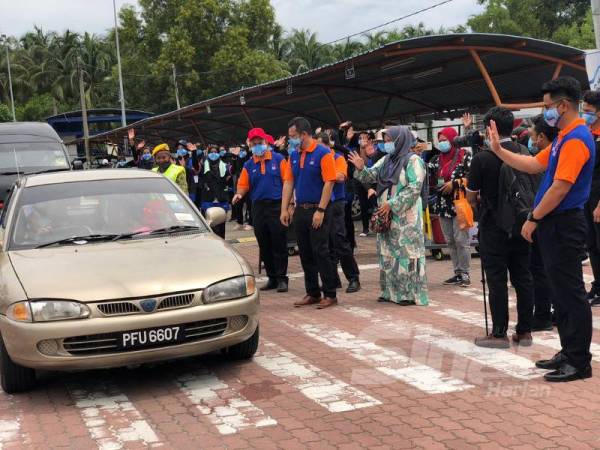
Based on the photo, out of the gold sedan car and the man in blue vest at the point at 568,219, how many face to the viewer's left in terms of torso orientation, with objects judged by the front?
1

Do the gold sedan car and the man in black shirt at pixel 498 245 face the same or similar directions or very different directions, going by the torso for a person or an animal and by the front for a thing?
very different directions

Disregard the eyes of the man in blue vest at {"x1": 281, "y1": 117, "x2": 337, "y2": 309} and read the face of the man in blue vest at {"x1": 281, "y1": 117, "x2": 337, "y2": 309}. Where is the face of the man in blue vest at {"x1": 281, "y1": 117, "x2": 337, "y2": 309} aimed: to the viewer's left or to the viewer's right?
to the viewer's left

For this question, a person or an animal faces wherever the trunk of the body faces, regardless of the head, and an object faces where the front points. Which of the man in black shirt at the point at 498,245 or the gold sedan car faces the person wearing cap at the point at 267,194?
the man in black shirt

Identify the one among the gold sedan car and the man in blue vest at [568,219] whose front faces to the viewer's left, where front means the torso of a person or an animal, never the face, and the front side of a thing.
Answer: the man in blue vest

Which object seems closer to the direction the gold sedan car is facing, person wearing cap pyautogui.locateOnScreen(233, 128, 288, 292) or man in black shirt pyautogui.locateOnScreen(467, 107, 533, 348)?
the man in black shirt

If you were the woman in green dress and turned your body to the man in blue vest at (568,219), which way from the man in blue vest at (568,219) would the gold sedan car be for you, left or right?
right

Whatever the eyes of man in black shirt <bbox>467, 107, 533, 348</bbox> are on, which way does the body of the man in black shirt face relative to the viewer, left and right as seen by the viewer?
facing away from the viewer and to the left of the viewer

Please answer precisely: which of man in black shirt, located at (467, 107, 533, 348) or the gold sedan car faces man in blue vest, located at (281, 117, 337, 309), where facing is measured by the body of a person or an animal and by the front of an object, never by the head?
the man in black shirt

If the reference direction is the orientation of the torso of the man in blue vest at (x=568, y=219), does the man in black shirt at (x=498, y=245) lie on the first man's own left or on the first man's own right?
on the first man's own right

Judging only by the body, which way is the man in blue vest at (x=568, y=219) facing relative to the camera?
to the viewer's left

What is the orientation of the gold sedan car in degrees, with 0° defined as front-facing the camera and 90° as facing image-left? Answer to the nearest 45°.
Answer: approximately 315°

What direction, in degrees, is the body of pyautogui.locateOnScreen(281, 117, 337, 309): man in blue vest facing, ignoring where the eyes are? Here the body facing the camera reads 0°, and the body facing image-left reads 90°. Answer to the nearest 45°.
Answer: approximately 45°

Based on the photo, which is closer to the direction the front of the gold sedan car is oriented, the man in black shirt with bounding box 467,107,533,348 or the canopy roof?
the man in black shirt
